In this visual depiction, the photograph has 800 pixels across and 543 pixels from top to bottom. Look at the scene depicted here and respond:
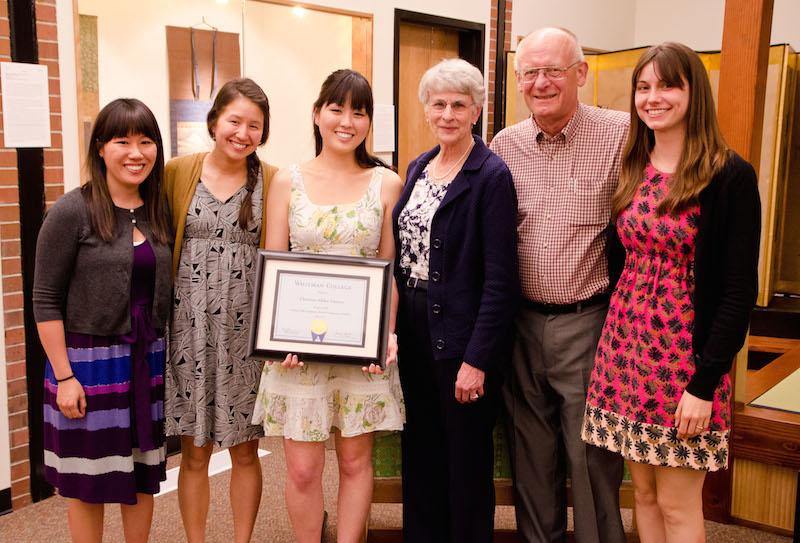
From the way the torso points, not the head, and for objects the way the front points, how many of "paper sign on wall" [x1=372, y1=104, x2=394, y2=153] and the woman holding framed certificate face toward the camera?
2

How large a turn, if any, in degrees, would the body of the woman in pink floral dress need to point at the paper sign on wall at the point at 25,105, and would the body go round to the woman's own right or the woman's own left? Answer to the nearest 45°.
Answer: approximately 45° to the woman's own right

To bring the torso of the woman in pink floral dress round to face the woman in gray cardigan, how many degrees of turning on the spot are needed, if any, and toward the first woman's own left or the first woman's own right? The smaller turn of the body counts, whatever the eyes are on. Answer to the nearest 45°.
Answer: approximately 45° to the first woman's own right

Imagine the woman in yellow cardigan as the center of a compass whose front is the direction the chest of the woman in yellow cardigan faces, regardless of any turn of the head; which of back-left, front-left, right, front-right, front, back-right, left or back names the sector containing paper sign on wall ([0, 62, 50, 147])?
back-right

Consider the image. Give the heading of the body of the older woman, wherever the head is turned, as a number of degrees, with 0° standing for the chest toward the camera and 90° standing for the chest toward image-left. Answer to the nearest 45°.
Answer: approximately 45°

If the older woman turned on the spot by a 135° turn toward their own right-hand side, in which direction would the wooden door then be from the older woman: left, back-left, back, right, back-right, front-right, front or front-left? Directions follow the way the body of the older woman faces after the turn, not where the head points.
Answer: front

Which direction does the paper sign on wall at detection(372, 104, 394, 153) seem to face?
toward the camera

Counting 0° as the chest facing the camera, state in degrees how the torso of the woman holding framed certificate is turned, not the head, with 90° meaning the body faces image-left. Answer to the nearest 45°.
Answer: approximately 0°

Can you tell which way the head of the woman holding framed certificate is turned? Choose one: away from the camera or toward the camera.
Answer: toward the camera

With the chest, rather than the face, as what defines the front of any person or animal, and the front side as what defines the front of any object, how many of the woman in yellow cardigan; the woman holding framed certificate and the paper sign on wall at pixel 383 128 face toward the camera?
3

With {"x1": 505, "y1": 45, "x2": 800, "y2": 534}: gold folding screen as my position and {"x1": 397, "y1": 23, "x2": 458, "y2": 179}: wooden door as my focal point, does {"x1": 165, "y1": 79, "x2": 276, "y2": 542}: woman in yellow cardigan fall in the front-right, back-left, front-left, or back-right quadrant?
front-left

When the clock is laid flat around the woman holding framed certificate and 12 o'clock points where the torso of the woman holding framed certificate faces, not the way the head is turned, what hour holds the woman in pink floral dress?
The woman in pink floral dress is roughly at 10 o'clock from the woman holding framed certificate.

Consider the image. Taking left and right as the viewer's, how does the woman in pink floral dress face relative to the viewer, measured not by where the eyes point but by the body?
facing the viewer and to the left of the viewer

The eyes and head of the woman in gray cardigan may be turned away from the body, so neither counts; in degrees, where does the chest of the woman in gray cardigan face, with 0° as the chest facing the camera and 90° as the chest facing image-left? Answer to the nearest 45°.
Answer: approximately 315°

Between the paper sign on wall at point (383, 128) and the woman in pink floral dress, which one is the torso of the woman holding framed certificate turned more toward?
the woman in pink floral dress
